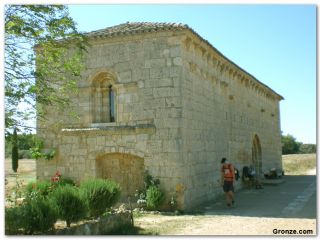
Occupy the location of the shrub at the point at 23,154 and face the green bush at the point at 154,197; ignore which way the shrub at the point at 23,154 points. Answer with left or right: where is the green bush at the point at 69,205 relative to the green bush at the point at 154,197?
right
